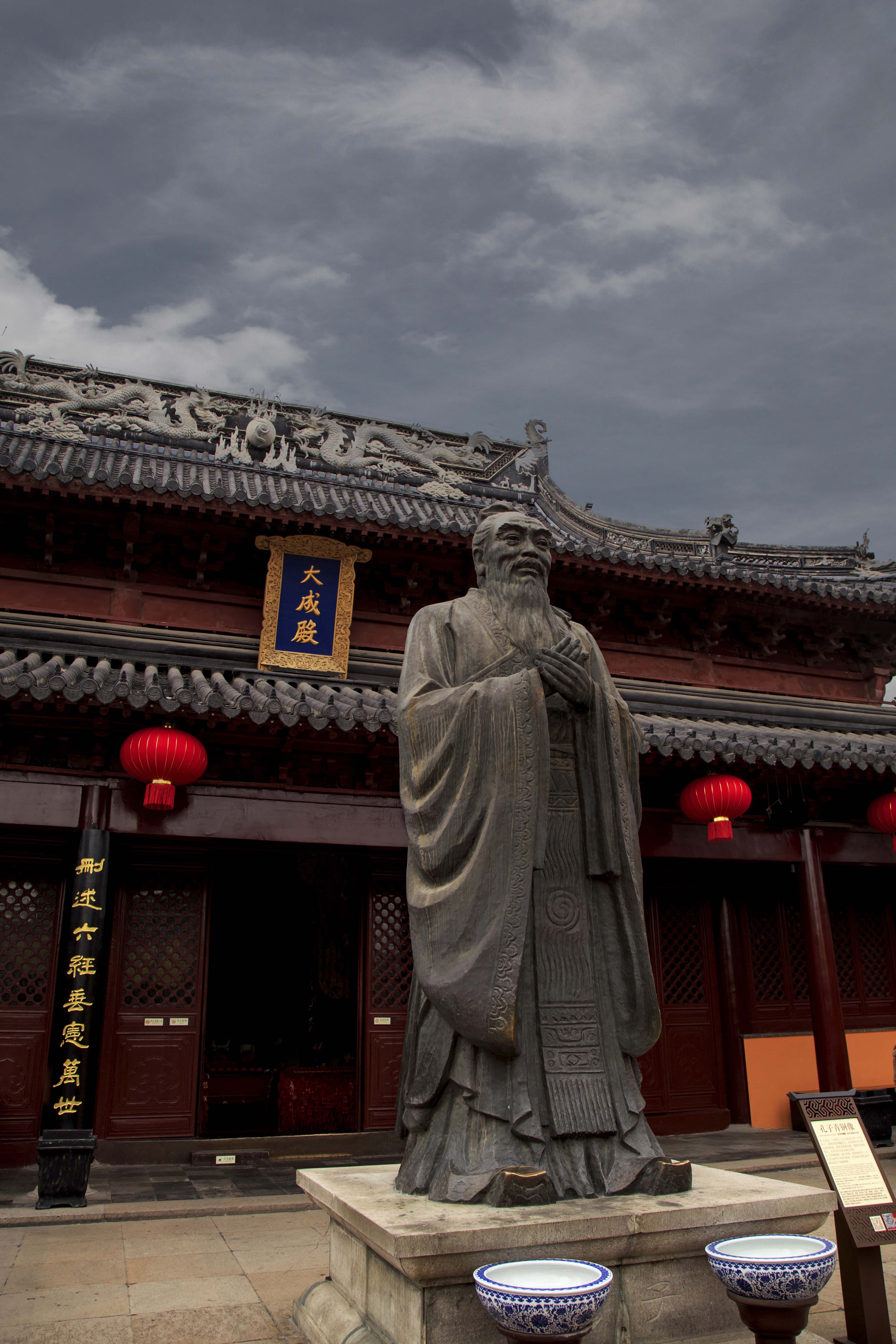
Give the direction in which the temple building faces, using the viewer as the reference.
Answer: facing the viewer and to the right of the viewer

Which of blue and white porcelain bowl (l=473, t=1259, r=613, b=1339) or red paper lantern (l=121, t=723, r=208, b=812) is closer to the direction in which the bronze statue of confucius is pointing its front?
the blue and white porcelain bowl

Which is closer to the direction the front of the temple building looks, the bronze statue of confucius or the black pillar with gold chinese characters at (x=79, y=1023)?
the bronze statue of confucius

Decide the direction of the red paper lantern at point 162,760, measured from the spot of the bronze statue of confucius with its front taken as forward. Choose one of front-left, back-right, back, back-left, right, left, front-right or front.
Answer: back

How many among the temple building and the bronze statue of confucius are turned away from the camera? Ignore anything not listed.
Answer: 0

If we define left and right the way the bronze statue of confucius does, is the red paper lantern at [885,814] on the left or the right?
on its left

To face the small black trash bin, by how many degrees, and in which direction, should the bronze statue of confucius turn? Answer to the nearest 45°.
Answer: approximately 90° to its left

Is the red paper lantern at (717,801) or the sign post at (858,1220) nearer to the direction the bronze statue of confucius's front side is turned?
the sign post

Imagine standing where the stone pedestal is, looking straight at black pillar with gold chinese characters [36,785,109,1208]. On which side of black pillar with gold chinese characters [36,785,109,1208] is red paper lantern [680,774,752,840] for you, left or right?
right

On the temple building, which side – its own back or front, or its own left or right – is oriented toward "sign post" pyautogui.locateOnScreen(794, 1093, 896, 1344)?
front
